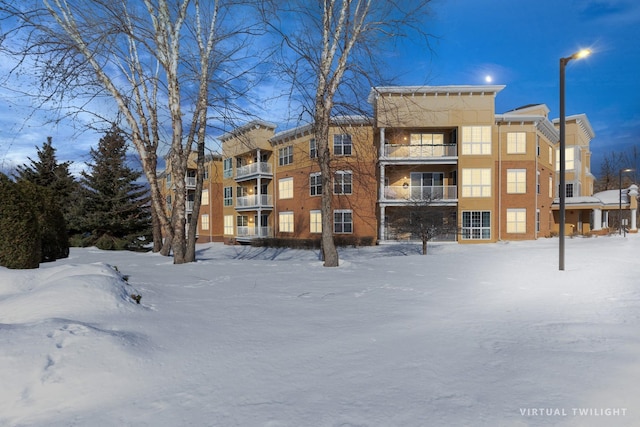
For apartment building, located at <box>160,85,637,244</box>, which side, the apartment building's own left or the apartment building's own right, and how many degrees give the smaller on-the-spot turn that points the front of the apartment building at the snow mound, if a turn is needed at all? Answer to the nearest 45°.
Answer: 0° — it already faces it

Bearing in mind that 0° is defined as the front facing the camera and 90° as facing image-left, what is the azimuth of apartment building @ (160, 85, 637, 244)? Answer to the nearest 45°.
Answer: approximately 0°

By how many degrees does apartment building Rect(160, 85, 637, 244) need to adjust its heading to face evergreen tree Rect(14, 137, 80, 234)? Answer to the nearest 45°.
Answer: approximately 90° to its right

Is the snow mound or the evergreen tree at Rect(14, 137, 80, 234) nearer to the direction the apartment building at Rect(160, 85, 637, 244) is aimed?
the snow mound
